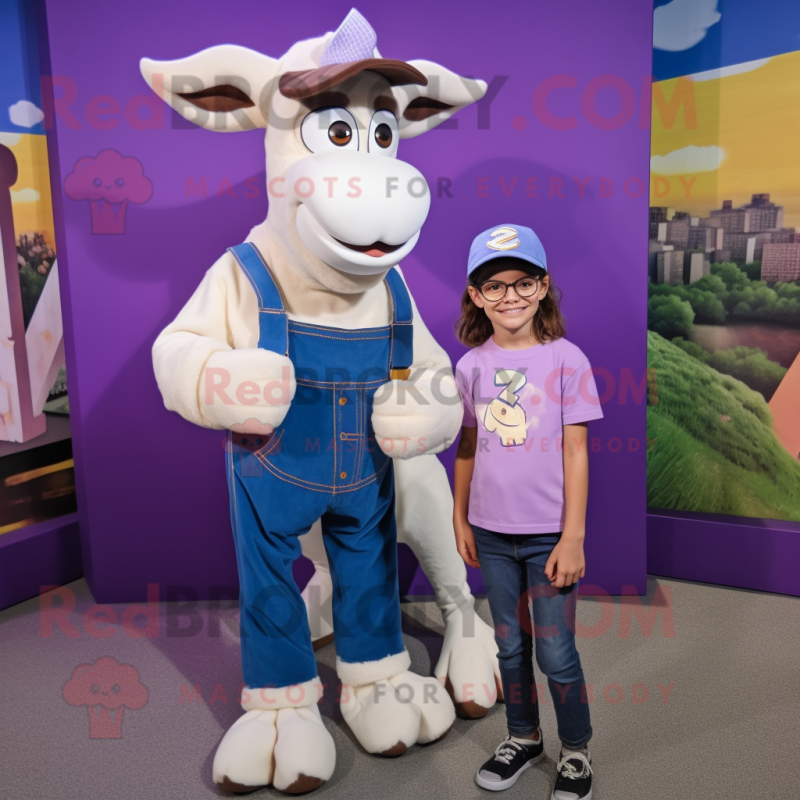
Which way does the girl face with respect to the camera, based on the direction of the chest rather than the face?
toward the camera
